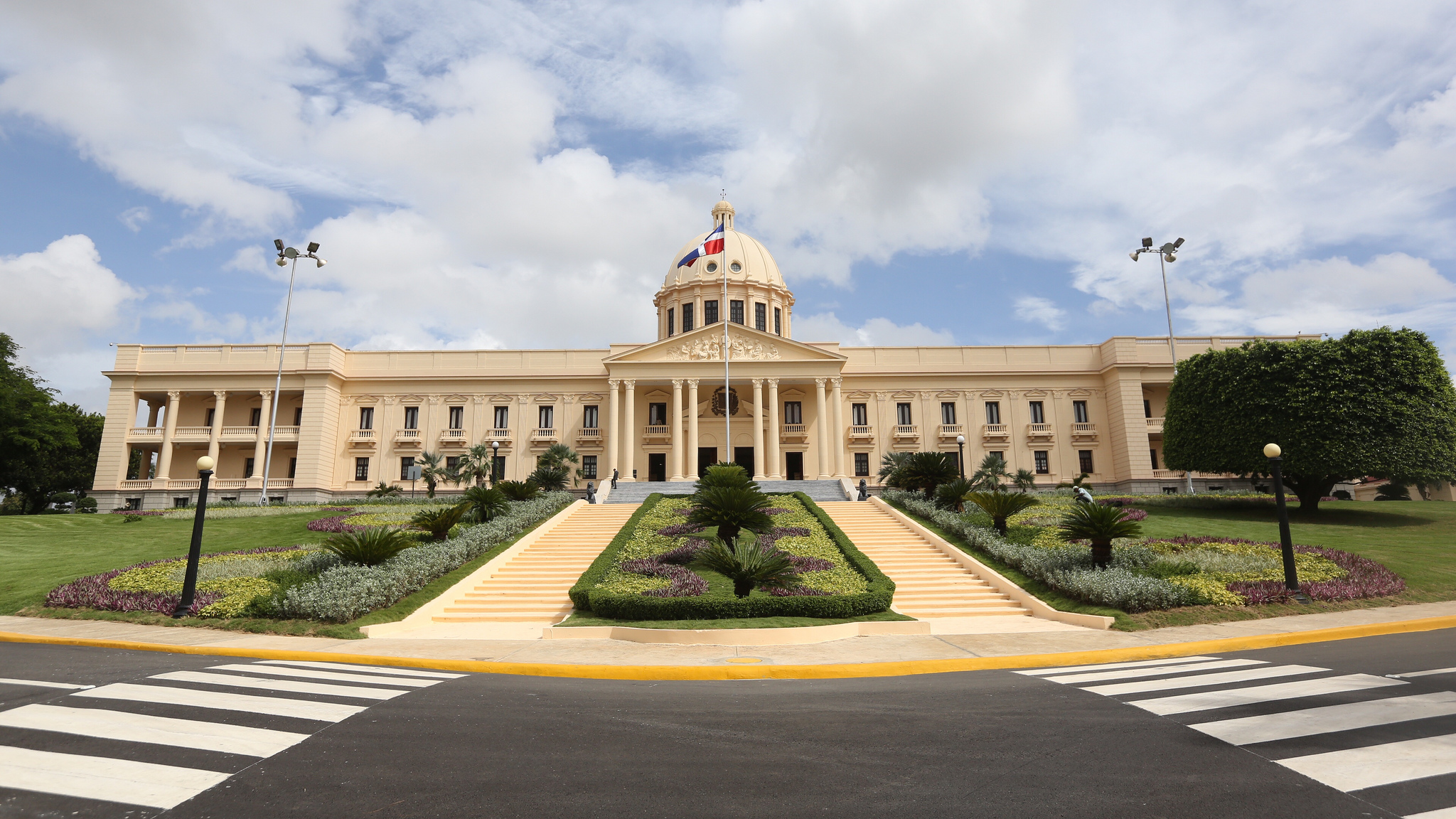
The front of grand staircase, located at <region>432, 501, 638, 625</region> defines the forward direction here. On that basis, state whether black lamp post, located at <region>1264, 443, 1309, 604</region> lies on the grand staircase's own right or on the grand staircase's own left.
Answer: on the grand staircase's own left

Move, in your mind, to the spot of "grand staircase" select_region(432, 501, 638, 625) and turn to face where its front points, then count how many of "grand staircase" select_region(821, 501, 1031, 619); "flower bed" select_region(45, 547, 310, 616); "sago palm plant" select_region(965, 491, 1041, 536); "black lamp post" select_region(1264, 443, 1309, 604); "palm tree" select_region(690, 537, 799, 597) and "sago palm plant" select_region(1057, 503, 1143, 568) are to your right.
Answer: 1

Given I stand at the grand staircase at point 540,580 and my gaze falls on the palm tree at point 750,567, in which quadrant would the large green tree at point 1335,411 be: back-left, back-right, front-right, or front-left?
front-left

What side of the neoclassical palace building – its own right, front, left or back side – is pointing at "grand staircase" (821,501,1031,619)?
front

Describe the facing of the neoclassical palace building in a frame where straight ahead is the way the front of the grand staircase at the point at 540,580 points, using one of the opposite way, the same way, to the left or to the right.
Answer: the same way

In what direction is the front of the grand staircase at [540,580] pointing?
toward the camera

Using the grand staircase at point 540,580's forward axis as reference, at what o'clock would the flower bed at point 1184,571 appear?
The flower bed is roughly at 10 o'clock from the grand staircase.

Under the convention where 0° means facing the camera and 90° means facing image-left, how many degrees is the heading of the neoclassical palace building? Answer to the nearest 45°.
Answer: approximately 0°

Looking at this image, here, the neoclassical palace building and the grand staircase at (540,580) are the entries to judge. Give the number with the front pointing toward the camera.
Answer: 2

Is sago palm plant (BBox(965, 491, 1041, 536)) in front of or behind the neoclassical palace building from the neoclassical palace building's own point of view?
in front

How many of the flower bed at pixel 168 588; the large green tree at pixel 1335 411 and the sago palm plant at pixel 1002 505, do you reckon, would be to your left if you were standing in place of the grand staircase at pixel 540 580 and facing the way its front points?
2

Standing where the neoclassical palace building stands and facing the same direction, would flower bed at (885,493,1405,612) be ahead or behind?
ahead

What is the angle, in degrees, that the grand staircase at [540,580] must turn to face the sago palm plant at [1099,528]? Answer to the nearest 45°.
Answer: approximately 45° to its left

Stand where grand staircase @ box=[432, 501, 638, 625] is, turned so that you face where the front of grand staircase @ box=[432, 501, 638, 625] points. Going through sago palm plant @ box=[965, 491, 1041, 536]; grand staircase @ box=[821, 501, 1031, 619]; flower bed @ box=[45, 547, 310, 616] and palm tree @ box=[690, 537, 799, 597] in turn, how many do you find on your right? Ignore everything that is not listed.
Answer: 1

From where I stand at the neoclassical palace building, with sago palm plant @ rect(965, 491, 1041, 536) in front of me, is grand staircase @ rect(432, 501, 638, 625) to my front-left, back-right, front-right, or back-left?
front-right
